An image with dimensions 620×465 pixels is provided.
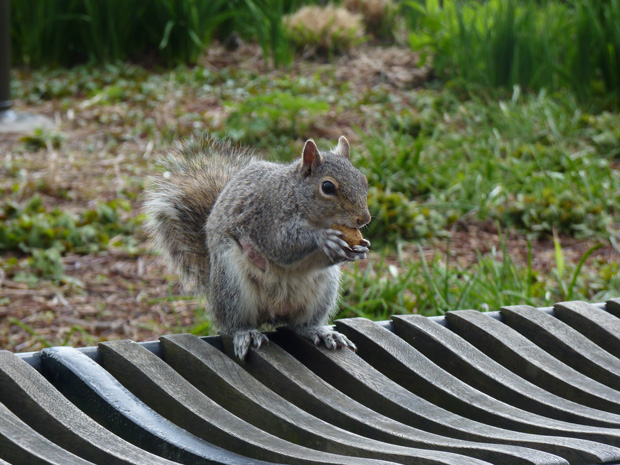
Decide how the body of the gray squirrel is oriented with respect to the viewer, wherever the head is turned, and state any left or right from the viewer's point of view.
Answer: facing the viewer and to the right of the viewer

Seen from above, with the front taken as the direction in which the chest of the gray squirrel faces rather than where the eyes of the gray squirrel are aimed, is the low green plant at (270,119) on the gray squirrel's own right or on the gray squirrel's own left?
on the gray squirrel's own left

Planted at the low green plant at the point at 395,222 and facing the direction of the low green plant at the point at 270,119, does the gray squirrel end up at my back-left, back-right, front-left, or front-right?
back-left

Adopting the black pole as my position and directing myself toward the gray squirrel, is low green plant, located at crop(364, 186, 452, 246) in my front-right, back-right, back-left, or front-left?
front-left

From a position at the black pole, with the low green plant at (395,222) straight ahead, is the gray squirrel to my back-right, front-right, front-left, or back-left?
front-right

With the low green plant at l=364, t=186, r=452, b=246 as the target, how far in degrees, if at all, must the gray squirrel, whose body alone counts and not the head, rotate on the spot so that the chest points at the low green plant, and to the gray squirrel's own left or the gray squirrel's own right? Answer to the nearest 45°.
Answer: approximately 135° to the gray squirrel's own left

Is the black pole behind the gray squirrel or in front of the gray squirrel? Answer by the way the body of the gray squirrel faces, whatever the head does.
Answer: behind
